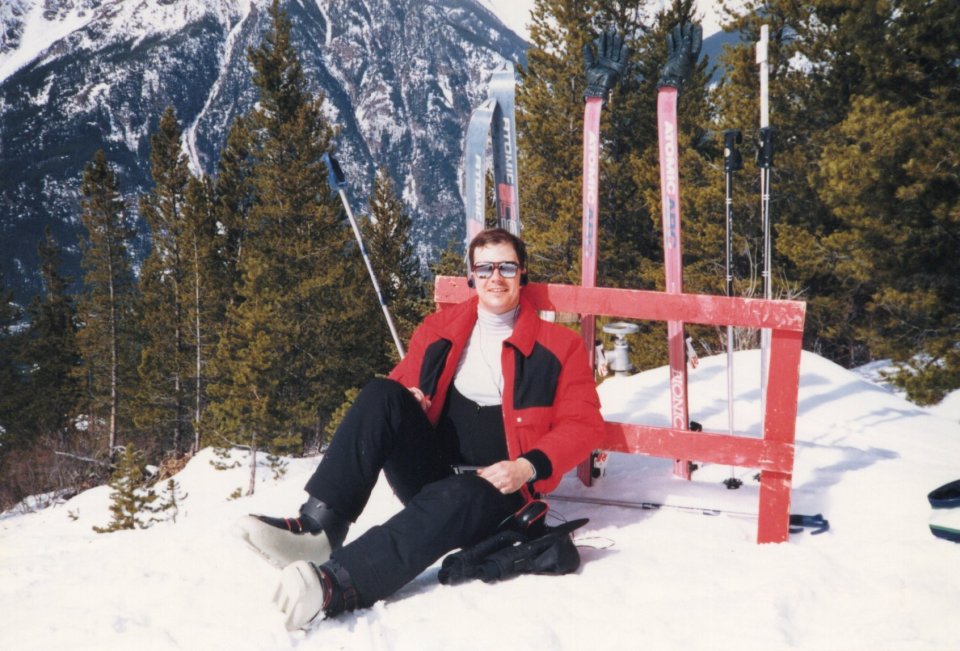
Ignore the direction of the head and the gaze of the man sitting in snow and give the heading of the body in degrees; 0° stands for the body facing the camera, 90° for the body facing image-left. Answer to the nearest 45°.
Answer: approximately 45°

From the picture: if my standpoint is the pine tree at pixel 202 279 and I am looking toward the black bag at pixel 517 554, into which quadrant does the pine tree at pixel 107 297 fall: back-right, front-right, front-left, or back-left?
back-right

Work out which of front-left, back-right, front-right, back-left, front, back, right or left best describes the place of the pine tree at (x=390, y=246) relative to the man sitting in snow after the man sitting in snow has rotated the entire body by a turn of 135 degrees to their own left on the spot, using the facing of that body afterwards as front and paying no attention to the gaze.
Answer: left

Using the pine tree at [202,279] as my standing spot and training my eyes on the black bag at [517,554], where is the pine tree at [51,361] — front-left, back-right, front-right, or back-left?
back-right

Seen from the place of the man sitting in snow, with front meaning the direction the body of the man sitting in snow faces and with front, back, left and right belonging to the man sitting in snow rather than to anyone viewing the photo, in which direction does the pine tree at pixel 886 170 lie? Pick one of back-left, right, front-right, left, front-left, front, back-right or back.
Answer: back

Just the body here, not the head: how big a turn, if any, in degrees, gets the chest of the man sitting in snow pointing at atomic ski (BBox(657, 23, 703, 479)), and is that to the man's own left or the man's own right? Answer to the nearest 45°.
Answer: approximately 180°

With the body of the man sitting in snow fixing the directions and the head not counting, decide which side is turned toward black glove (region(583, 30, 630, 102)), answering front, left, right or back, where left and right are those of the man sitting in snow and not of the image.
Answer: back

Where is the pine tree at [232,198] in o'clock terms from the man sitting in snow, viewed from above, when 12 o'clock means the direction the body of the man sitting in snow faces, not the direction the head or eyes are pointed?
The pine tree is roughly at 4 o'clock from the man sitting in snow.

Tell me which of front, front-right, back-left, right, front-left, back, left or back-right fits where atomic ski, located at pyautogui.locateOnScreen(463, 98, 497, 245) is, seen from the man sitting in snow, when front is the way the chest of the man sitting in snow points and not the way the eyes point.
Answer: back-right

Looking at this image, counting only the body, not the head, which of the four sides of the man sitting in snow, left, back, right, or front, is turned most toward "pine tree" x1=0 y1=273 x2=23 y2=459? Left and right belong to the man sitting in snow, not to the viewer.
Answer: right
